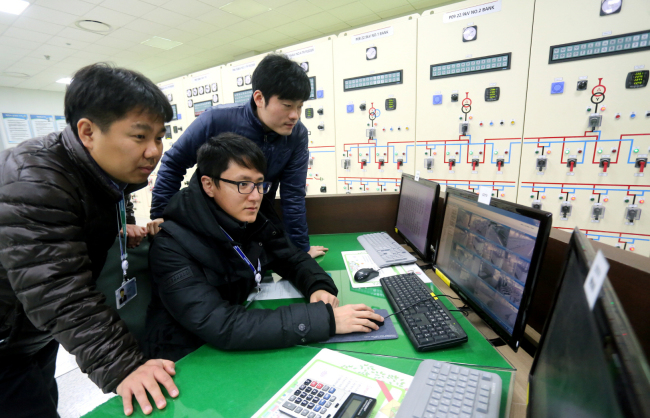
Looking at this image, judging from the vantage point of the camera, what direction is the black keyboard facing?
facing to the left of the viewer

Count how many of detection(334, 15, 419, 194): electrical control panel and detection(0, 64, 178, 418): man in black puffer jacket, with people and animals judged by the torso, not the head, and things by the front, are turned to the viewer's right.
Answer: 1

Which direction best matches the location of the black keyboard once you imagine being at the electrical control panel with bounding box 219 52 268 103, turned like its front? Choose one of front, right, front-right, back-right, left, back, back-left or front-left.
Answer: front-left

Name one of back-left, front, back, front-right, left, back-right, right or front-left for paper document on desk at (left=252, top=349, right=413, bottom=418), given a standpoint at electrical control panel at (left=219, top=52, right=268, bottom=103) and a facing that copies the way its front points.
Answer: front-left

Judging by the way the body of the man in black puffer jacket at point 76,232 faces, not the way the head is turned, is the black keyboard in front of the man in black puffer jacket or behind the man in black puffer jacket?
in front

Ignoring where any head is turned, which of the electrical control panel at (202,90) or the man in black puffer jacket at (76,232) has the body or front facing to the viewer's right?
the man in black puffer jacket

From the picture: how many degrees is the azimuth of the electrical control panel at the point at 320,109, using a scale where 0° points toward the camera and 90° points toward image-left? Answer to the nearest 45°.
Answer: approximately 45°

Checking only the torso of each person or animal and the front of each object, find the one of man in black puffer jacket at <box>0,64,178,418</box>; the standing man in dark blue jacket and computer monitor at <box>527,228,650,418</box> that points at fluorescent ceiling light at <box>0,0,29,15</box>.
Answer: the computer monitor

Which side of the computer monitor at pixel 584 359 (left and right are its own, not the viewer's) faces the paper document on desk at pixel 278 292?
front

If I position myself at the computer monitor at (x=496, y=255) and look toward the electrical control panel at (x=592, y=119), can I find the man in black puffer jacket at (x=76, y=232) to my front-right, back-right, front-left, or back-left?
back-left

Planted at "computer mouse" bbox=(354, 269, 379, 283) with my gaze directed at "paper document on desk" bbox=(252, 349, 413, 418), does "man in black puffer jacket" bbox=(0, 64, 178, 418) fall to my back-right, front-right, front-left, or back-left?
front-right

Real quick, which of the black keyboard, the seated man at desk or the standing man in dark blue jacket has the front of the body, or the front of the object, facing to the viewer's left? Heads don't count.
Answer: the black keyboard

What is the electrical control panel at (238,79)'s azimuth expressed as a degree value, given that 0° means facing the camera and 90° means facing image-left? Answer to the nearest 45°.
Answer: approximately 45°

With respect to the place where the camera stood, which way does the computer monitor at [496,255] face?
facing the viewer and to the left of the viewer

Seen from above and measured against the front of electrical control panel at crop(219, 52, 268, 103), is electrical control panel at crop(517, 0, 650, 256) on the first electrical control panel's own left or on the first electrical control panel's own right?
on the first electrical control panel's own left

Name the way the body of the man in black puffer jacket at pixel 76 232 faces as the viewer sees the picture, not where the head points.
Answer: to the viewer's right

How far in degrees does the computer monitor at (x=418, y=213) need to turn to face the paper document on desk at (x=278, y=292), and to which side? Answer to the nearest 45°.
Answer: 0° — it already faces it

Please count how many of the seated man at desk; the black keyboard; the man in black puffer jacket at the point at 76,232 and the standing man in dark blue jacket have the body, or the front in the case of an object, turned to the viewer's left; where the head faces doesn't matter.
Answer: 1

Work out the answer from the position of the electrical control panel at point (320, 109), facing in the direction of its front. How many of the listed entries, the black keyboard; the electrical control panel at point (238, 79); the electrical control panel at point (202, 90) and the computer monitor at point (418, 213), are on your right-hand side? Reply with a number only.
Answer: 2
